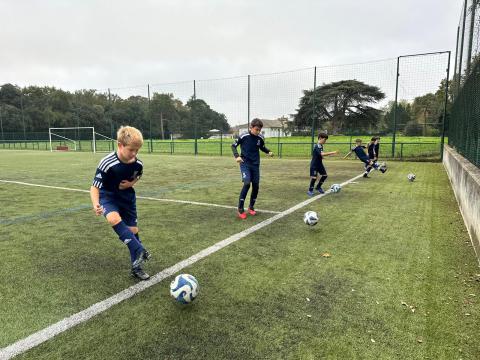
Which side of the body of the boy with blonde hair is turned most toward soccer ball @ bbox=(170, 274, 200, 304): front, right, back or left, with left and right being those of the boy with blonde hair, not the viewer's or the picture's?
front

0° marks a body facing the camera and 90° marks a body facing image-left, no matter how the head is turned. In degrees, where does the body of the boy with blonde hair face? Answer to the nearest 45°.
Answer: approximately 315°

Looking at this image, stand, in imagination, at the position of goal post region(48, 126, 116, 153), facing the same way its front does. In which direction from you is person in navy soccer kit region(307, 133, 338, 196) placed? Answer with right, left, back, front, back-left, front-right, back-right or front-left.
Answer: front-left

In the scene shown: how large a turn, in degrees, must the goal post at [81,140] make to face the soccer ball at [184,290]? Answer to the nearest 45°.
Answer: approximately 45° to its left

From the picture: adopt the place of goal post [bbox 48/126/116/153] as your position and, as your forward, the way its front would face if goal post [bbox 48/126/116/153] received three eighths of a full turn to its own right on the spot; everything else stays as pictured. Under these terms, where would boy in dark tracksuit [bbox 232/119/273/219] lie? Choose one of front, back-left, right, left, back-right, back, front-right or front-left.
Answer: back

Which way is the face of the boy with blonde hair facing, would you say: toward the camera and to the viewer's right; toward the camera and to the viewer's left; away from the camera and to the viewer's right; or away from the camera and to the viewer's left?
toward the camera and to the viewer's right

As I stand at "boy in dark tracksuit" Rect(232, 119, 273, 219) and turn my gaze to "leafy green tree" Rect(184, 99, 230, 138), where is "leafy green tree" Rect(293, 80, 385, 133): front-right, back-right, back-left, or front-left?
front-right

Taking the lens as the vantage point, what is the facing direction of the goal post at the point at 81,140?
facing the viewer and to the left of the viewer

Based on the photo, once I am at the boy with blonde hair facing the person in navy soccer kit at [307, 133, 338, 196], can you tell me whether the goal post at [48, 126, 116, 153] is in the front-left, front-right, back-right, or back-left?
front-left

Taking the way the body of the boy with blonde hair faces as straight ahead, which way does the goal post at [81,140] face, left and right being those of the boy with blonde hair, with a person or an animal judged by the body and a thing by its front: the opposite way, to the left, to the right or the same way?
to the right
